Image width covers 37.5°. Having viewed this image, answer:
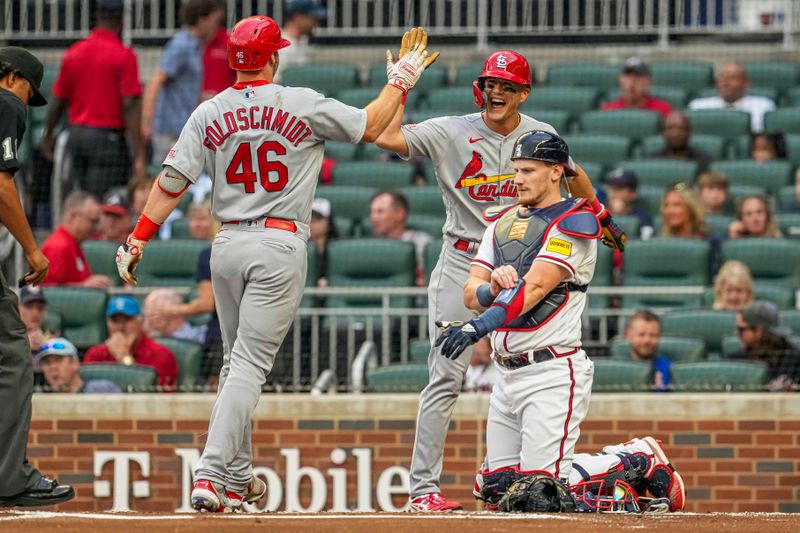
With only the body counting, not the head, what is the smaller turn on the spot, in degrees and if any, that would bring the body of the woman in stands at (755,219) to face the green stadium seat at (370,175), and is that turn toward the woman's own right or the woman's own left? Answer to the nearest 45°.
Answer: approximately 90° to the woman's own right

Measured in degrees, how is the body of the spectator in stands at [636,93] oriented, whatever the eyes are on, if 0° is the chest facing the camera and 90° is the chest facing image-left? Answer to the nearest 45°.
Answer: approximately 0°

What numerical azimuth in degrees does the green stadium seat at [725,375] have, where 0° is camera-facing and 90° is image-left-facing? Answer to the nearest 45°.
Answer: approximately 0°

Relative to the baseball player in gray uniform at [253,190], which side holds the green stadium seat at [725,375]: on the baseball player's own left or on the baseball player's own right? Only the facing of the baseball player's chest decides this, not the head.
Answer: on the baseball player's own right

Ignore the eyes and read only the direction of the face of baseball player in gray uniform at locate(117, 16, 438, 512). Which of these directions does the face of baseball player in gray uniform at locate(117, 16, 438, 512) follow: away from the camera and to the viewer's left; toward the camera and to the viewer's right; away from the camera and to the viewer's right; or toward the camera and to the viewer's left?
away from the camera and to the viewer's right

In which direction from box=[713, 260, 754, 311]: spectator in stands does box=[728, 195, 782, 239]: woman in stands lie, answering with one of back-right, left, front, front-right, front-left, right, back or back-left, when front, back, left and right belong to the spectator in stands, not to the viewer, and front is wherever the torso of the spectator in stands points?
back

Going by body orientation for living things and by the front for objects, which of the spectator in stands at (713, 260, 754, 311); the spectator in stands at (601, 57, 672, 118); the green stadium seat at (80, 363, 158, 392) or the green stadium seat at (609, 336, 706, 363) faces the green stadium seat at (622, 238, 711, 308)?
the spectator in stands at (601, 57, 672, 118)

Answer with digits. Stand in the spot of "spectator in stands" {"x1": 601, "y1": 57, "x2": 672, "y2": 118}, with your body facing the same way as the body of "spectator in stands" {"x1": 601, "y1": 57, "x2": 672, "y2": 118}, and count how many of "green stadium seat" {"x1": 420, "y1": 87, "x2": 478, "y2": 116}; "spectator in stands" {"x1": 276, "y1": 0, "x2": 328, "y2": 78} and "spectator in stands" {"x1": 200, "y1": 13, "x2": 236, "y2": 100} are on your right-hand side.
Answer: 3
